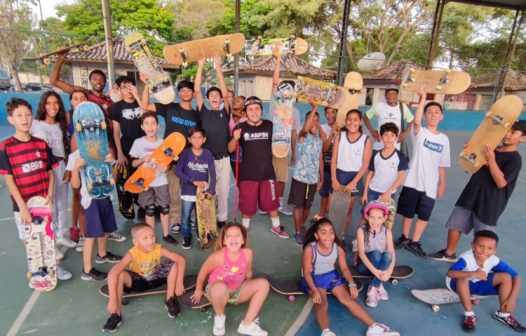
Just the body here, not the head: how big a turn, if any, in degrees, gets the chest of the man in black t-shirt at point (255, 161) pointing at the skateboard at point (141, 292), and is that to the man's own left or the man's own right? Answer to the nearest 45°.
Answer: approximately 45° to the man's own right

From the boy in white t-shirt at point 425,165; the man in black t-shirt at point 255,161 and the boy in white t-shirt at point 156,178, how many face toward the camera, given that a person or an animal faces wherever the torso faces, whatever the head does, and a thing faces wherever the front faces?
3

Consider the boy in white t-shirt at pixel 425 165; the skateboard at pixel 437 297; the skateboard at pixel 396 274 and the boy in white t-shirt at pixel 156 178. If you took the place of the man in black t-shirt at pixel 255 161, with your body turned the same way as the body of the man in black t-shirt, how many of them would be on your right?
1

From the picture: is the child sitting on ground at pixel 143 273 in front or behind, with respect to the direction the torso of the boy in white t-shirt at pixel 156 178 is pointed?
in front

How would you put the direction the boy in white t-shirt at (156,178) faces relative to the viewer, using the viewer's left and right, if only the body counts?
facing the viewer

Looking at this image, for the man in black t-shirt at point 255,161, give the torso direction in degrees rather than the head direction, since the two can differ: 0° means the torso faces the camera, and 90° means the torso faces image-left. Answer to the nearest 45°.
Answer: approximately 0°

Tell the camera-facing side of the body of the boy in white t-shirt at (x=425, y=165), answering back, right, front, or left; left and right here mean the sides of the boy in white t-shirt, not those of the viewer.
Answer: front
